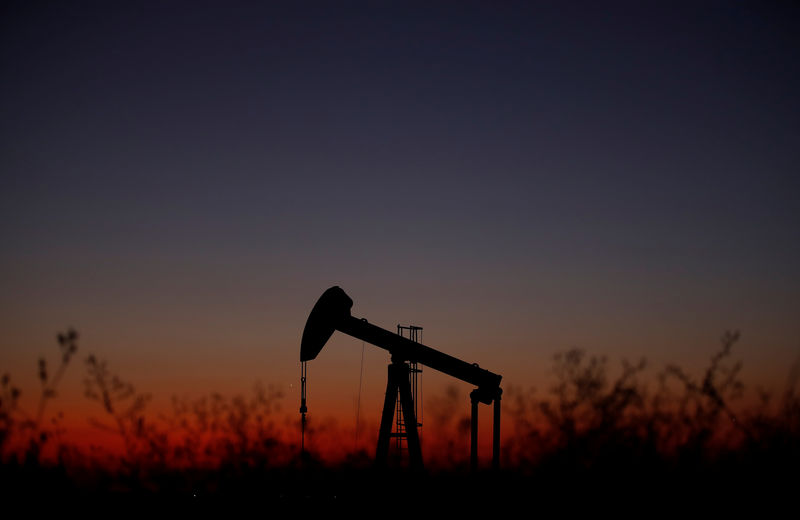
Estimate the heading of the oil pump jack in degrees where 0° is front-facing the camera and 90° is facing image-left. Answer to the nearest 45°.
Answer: approximately 90°
